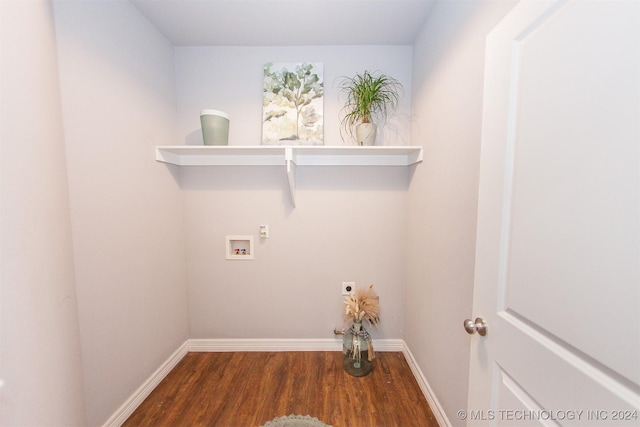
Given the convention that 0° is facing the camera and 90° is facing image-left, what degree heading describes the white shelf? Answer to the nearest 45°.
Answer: approximately 0°

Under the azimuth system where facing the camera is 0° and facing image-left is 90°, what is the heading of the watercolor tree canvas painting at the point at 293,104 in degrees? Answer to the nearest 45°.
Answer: approximately 0°

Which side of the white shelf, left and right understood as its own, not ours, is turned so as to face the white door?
front

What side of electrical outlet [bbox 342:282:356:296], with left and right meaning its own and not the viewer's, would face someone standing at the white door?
front

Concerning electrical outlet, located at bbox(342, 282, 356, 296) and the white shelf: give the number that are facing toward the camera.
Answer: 2
